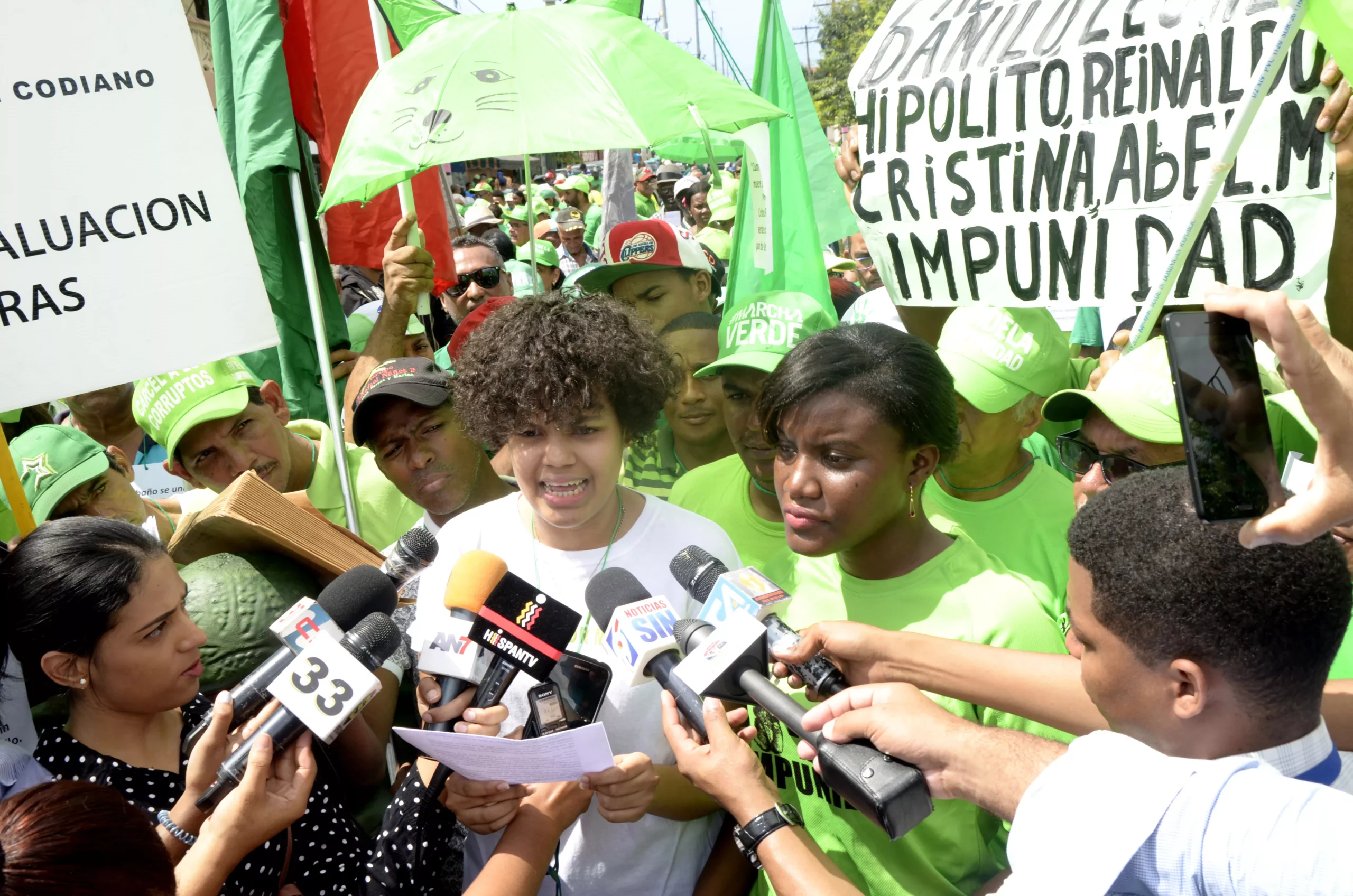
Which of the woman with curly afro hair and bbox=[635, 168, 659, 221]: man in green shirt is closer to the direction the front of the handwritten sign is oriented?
the woman with curly afro hair

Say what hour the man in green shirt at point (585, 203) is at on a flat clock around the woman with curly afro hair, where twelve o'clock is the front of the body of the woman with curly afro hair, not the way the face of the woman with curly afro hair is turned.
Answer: The man in green shirt is roughly at 6 o'clock from the woman with curly afro hair.

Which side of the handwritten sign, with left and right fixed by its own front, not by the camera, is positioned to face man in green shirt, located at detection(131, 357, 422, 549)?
right

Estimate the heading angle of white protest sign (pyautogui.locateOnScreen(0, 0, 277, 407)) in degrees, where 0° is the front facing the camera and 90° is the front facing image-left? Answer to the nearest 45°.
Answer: approximately 0°

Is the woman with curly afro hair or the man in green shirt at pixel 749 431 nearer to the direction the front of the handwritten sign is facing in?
the woman with curly afro hair

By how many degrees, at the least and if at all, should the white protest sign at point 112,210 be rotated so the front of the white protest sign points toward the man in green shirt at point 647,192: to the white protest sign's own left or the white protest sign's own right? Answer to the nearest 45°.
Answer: approximately 135° to the white protest sign's own left

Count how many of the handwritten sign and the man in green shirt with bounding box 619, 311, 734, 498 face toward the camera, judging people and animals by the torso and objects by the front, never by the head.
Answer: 2

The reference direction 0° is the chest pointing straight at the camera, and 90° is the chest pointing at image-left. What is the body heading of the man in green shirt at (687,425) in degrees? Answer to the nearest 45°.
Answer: approximately 0°

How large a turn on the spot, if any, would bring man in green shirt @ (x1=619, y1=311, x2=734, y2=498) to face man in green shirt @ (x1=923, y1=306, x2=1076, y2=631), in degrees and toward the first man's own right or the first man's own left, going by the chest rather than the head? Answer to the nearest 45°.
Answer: approximately 45° to the first man's own left
